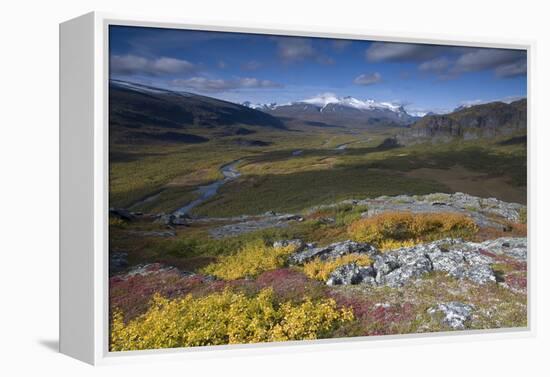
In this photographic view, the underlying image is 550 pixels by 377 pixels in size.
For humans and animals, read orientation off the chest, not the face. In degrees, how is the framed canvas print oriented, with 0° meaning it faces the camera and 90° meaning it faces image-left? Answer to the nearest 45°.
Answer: approximately 315°
